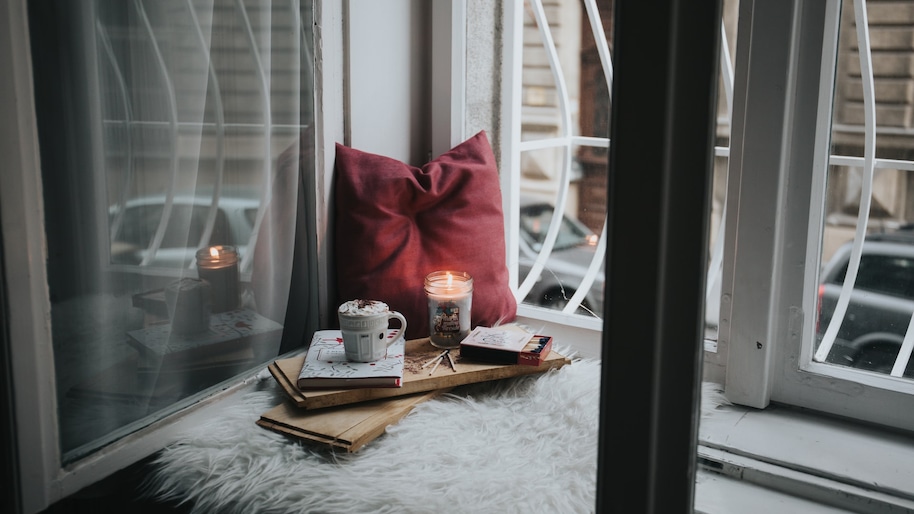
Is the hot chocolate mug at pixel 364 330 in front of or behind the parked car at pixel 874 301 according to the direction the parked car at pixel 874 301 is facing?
behind

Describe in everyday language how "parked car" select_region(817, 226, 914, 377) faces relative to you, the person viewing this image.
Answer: facing to the right of the viewer

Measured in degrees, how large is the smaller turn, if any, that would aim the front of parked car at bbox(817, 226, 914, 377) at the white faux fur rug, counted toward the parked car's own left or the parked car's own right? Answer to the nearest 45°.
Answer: approximately 135° to the parked car's own right

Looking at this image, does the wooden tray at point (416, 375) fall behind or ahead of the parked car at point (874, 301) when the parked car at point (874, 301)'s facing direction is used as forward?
behind

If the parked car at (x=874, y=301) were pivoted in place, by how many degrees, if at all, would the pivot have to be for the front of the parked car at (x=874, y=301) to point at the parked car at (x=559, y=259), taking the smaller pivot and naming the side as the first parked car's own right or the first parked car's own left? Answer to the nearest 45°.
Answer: approximately 135° to the first parked car's own left

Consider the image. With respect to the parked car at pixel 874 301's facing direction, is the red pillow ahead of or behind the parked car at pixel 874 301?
behind
